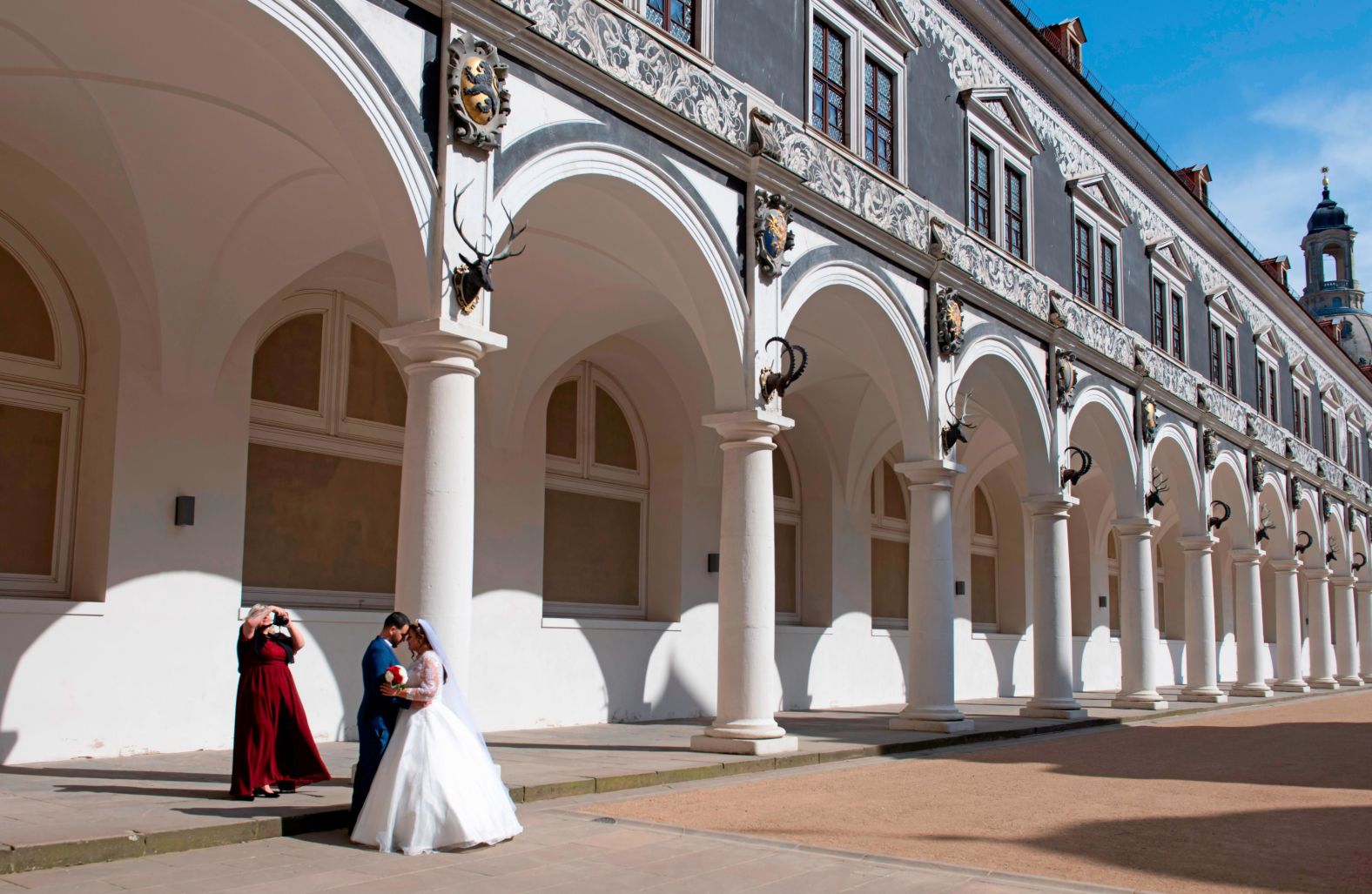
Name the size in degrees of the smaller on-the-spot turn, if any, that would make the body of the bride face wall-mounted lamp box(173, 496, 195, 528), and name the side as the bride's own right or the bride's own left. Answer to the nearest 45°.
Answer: approximately 45° to the bride's own right

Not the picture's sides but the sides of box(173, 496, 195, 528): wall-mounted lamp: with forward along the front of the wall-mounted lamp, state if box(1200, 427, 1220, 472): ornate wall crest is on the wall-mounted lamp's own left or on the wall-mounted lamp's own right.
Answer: on the wall-mounted lamp's own left

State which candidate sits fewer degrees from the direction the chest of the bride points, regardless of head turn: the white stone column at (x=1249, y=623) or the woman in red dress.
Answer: the woman in red dress

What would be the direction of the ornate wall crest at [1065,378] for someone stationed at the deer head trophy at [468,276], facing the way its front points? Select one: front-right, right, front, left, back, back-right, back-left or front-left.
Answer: left

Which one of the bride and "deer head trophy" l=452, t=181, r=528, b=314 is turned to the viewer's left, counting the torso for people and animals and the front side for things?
the bride

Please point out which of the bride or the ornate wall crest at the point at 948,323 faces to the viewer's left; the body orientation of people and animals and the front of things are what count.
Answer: the bride

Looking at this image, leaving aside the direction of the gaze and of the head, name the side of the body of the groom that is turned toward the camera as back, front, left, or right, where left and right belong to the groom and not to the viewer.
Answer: right

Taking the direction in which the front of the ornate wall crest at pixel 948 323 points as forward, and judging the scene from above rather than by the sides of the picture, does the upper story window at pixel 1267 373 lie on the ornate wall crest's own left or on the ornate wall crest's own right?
on the ornate wall crest's own left

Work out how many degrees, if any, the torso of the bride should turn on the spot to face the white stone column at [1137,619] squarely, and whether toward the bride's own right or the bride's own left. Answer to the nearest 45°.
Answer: approximately 135° to the bride's own right

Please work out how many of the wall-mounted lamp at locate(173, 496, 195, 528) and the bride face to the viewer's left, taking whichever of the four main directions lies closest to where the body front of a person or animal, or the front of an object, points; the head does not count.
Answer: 1

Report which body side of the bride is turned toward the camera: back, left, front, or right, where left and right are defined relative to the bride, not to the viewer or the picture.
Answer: left

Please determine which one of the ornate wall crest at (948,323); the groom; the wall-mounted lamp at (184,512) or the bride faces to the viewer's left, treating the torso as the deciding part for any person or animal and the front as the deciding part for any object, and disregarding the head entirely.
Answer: the bride

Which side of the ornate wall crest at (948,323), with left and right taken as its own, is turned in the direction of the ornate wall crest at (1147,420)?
left

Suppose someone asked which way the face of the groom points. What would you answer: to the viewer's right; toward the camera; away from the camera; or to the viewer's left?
to the viewer's right

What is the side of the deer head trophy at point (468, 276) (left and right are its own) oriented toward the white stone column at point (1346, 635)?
left
